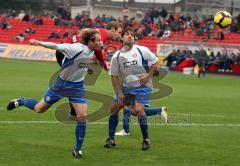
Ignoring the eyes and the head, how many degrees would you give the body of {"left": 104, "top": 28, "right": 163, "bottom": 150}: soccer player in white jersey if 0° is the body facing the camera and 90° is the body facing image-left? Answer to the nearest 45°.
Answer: approximately 0°

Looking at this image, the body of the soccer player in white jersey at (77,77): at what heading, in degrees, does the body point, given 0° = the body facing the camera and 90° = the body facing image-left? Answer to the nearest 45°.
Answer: approximately 315°

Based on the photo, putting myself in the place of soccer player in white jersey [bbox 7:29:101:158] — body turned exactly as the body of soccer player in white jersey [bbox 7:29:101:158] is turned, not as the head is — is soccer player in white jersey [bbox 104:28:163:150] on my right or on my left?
on my left

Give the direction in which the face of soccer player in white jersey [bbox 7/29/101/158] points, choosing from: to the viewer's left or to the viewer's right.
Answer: to the viewer's right

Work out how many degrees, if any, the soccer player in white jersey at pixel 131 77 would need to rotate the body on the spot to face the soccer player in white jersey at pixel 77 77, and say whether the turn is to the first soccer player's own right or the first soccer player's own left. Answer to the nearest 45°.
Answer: approximately 45° to the first soccer player's own right
